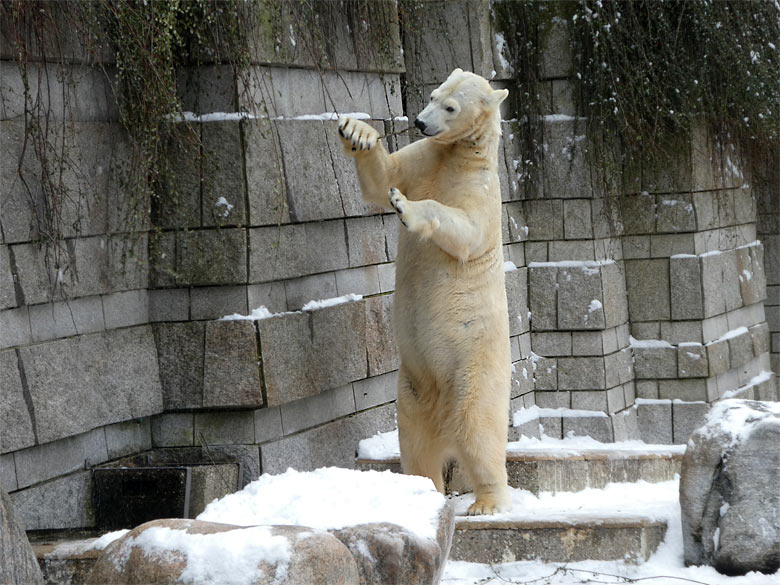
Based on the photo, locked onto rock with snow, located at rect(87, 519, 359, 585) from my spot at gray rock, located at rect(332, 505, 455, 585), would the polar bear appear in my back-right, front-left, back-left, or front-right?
back-right

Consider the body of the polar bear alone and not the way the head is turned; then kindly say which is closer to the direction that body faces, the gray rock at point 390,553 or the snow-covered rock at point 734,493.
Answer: the gray rock

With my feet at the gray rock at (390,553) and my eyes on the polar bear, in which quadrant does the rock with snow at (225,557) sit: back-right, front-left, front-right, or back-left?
back-left

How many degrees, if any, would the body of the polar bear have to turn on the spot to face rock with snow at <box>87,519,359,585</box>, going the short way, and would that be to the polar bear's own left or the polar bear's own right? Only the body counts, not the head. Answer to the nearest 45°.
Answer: approximately 45° to the polar bear's own left

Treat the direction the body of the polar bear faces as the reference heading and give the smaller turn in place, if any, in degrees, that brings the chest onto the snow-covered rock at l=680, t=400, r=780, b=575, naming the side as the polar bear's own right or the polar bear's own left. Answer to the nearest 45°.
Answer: approximately 90° to the polar bear's own left

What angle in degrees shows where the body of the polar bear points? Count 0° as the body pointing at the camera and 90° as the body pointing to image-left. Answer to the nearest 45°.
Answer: approximately 45°

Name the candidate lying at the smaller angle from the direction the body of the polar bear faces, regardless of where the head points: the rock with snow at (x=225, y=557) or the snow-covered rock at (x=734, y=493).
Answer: the rock with snow

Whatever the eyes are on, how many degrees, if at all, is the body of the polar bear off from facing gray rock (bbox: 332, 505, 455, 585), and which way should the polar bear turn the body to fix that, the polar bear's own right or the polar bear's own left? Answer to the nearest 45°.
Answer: approximately 45° to the polar bear's own left
